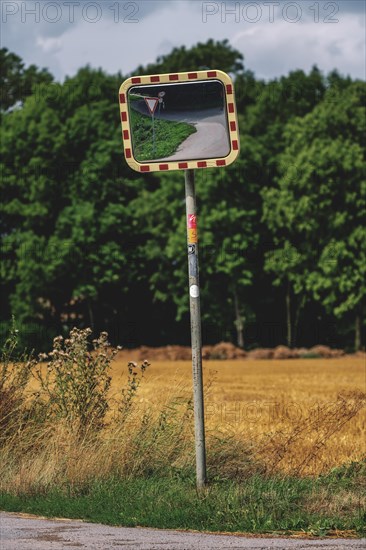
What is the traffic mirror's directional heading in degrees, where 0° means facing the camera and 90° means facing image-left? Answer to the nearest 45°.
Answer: approximately 0°
